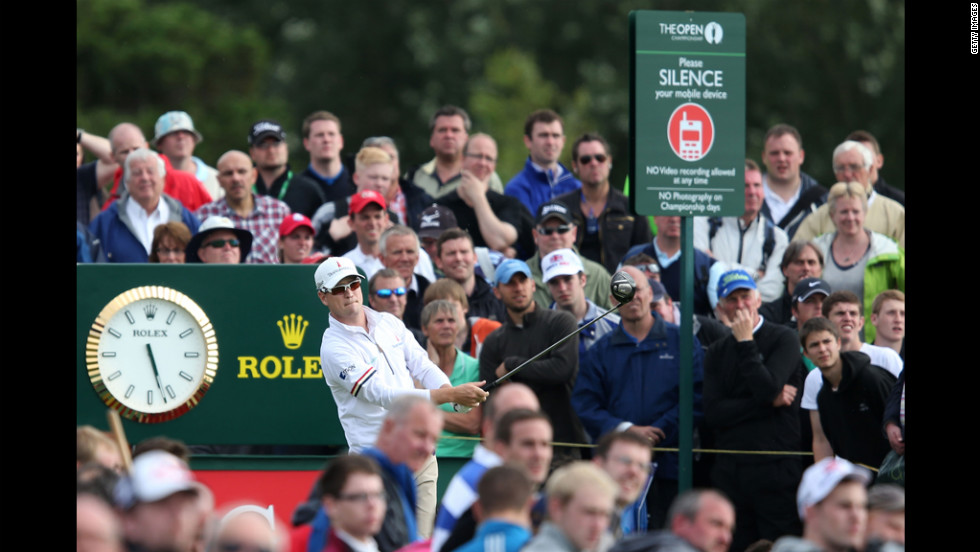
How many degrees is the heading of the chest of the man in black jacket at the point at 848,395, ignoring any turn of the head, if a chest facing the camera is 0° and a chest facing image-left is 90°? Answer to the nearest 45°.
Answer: approximately 45°

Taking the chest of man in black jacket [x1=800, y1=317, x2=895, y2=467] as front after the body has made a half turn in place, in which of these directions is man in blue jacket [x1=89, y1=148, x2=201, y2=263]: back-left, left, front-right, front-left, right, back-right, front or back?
back-left

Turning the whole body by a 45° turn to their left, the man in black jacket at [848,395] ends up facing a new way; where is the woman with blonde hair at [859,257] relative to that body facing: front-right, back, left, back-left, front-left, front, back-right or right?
back

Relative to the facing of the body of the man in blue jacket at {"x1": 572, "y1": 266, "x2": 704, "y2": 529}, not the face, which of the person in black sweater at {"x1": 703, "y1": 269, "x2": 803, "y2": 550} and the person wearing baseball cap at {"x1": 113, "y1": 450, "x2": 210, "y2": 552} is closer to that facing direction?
the person wearing baseball cap

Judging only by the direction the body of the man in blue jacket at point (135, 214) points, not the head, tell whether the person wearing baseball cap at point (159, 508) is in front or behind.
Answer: in front

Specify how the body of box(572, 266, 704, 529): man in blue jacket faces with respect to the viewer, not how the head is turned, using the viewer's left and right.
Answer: facing the viewer

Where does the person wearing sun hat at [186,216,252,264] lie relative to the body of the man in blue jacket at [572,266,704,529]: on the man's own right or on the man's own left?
on the man's own right

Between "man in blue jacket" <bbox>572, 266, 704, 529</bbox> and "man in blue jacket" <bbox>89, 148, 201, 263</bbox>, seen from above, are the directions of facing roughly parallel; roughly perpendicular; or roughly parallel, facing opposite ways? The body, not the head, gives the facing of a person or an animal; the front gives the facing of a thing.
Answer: roughly parallel

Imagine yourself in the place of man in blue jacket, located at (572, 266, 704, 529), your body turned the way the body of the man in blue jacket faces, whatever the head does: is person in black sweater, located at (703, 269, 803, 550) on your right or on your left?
on your left

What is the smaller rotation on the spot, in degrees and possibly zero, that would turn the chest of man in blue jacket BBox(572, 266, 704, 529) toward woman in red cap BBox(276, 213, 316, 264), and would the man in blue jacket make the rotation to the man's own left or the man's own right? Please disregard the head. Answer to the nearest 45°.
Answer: approximately 90° to the man's own right

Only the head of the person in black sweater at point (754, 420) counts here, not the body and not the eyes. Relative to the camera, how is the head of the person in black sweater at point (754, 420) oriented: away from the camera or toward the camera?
toward the camera

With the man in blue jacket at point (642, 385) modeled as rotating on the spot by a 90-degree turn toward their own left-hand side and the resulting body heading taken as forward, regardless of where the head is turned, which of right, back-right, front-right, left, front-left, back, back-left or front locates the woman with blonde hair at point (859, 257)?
front-left

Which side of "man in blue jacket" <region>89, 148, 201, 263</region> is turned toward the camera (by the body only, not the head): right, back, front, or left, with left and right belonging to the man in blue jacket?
front

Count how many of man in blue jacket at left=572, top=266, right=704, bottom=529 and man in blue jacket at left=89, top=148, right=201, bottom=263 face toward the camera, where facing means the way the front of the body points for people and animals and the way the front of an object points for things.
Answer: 2
